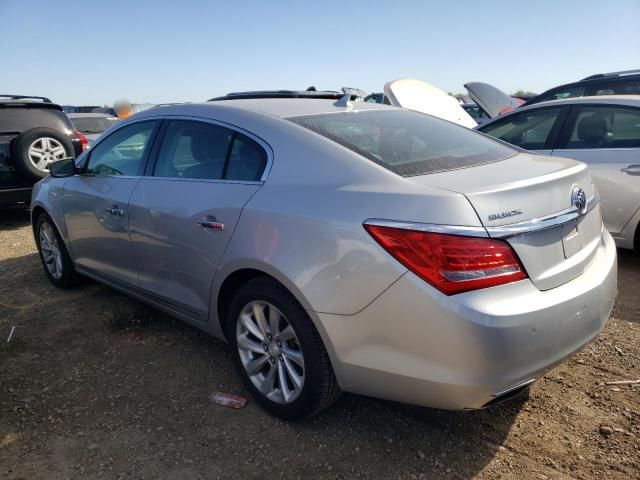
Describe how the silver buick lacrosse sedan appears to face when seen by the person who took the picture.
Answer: facing away from the viewer and to the left of the viewer

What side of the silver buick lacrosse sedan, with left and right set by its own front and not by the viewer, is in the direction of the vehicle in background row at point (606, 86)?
right

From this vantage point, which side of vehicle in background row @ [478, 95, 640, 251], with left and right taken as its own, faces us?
left

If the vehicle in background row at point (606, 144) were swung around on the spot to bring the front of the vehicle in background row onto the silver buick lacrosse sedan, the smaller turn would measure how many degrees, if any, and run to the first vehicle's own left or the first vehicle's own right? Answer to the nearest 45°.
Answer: approximately 90° to the first vehicle's own left

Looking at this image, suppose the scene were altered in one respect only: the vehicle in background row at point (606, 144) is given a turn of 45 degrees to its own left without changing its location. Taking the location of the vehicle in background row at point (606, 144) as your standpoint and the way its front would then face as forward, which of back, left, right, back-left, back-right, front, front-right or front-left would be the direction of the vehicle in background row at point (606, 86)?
back-right

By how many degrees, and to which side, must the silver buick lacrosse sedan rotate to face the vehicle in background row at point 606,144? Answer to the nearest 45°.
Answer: approximately 90° to its right

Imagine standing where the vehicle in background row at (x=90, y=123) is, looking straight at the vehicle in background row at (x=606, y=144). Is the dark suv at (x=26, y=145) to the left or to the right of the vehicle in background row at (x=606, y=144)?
right

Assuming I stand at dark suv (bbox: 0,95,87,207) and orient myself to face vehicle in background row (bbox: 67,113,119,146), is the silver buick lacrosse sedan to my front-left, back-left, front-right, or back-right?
back-right

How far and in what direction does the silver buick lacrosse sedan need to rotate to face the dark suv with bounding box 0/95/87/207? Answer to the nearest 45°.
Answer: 0° — it already faces it
